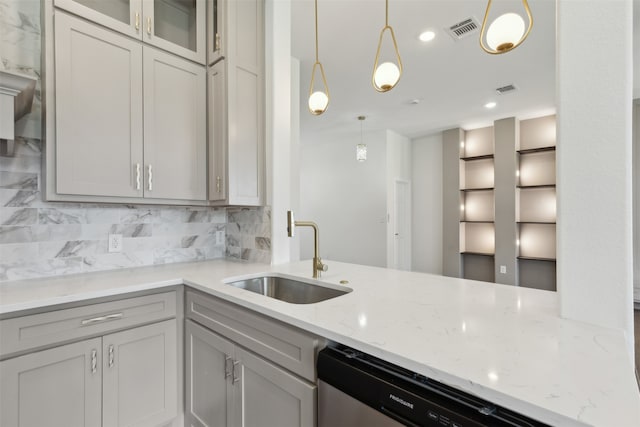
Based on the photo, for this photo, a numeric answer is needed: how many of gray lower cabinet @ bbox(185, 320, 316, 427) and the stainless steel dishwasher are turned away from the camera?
0

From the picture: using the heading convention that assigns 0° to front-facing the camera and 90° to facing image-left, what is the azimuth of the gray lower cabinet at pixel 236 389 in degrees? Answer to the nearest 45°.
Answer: approximately 45°

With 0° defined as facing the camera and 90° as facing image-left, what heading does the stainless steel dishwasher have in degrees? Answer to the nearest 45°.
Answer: approximately 45°

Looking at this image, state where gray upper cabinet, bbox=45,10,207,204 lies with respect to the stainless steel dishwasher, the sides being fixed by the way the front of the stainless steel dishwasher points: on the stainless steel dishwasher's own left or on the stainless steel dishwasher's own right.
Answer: on the stainless steel dishwasher's own right

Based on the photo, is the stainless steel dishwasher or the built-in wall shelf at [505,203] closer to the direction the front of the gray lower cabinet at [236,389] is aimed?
the stainless steel dishwasher

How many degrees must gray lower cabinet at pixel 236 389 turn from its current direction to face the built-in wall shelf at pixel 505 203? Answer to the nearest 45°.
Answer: approximately 180°

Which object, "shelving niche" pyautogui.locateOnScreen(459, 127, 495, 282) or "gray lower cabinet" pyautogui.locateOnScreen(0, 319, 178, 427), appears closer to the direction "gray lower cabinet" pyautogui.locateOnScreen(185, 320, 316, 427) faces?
the gray lower cabinet

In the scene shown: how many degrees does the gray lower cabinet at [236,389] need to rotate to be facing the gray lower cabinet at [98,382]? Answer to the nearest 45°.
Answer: approximately 90° to its right
